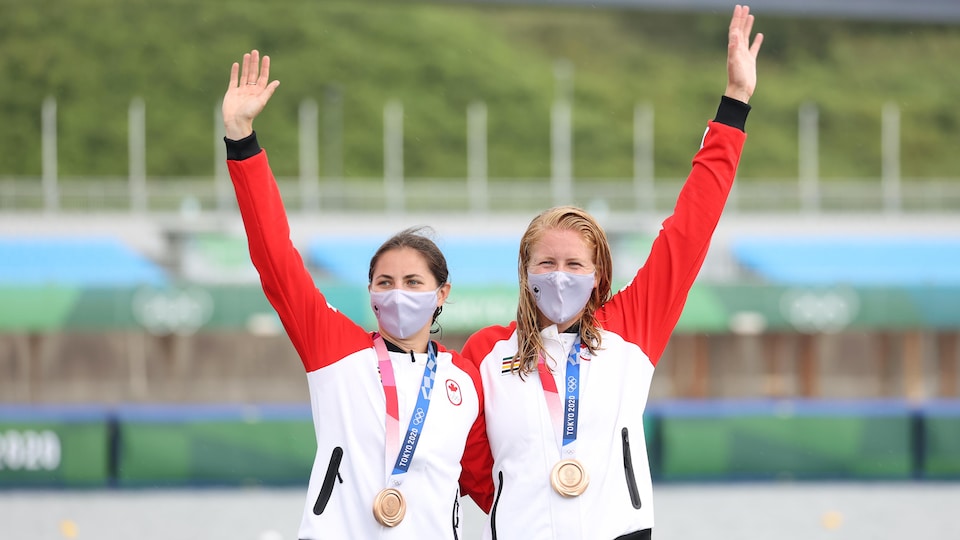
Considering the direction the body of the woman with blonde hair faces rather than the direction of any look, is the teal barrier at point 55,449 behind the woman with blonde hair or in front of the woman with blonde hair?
behind

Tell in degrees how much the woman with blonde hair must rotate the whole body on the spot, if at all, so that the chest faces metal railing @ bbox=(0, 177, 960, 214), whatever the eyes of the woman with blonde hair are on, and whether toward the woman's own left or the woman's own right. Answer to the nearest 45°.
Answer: approximately 180°

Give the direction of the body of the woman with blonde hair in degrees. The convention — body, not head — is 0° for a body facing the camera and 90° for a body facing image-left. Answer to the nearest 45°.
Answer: approximately 0°

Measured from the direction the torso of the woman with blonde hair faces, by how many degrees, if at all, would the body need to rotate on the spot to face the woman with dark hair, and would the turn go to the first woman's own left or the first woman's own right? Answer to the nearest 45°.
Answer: approximately 90° to the first woman's own right

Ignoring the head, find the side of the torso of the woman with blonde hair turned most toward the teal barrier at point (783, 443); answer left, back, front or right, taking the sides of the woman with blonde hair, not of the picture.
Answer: back

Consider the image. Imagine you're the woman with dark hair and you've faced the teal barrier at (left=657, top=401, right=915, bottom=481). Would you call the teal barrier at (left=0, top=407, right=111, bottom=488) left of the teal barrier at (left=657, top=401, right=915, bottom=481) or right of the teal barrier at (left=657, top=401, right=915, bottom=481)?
left

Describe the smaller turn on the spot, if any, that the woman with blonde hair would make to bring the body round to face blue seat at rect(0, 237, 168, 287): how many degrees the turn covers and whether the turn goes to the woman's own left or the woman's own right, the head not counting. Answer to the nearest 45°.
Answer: approximately 135° to the woman's own right

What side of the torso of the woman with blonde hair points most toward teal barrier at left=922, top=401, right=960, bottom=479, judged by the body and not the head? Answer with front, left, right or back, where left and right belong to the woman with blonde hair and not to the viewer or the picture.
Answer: back

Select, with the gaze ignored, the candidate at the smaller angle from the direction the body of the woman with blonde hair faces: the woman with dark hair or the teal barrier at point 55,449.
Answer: the woman with dark hair

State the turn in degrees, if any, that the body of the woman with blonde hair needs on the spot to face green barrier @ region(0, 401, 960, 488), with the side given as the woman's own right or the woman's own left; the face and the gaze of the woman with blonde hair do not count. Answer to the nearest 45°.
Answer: approximately 180°
